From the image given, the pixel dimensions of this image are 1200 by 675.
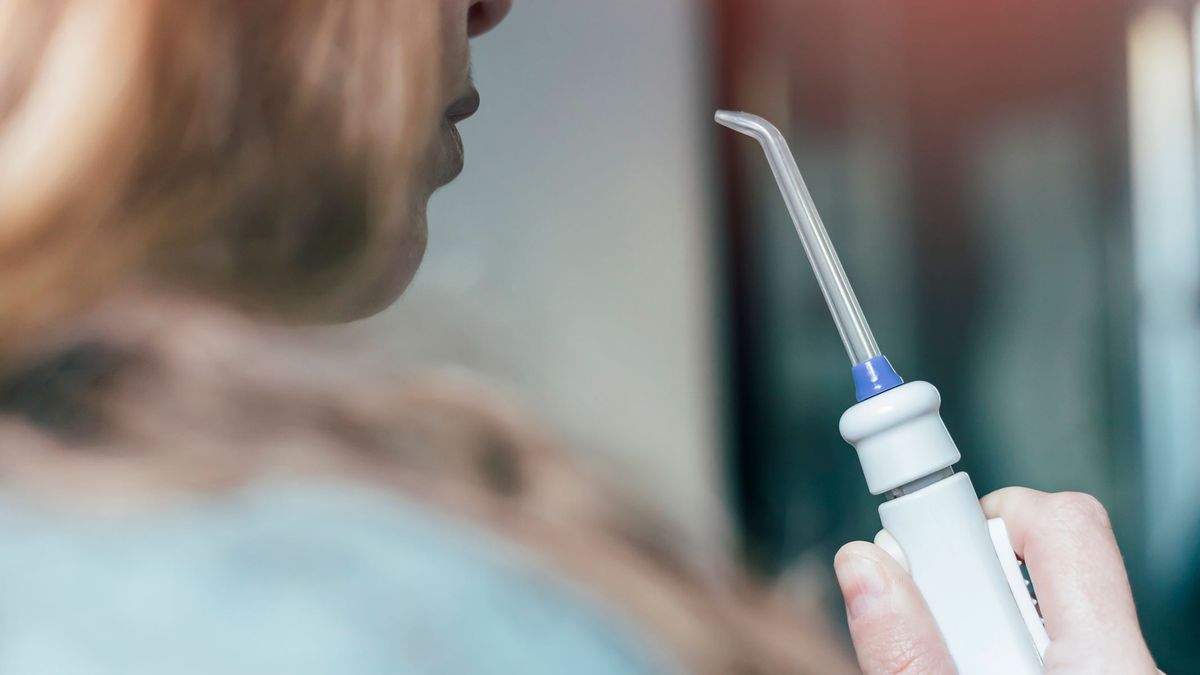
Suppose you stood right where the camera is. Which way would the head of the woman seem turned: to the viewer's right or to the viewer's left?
to the viewer's right

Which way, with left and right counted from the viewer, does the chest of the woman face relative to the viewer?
facing away from the viewer and to the right of the viewer
